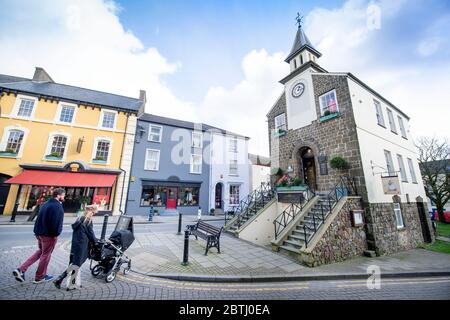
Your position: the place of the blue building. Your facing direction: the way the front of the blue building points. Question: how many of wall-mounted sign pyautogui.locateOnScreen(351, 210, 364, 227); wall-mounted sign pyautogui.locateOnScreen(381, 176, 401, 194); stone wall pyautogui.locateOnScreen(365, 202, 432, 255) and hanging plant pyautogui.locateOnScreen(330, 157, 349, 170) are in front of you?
4

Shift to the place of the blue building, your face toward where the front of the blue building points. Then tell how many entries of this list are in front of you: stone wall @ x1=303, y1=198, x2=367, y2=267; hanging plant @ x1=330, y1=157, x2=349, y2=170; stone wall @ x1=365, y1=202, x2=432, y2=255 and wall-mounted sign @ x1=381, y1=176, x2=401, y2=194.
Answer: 4

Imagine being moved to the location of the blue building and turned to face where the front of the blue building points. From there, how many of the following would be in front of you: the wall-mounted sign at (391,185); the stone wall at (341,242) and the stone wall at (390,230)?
3

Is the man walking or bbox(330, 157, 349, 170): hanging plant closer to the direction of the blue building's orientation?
the hanging plant

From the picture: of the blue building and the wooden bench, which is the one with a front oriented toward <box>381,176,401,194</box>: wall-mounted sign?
the blue building

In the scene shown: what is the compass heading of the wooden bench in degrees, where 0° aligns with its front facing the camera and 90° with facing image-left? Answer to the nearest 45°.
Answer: approximately 45°

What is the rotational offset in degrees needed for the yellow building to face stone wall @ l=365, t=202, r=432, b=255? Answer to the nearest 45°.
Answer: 0° — it already faces it

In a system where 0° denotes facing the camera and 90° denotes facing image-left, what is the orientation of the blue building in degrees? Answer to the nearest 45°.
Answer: approximately 315°

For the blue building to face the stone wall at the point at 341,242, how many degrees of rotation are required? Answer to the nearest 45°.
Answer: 0° — it already faces it

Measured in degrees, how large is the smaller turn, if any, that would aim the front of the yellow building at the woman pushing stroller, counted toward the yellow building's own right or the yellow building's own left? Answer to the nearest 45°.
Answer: approximately 45° to the yellow building's own right

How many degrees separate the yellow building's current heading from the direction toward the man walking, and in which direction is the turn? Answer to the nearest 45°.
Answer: approximately 45° to its right

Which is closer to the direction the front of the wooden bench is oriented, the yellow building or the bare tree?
the yellow building

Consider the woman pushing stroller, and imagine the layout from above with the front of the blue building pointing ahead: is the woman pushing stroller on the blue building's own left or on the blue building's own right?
on the blue building's own right

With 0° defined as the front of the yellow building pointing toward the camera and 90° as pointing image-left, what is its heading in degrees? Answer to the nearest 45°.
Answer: approximately 315°

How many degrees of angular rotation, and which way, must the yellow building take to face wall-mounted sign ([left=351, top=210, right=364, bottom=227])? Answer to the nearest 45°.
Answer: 0° — it already faces it

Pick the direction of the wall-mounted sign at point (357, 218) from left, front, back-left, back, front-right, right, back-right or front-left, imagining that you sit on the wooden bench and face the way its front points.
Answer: back-left

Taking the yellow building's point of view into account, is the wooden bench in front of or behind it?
in front
